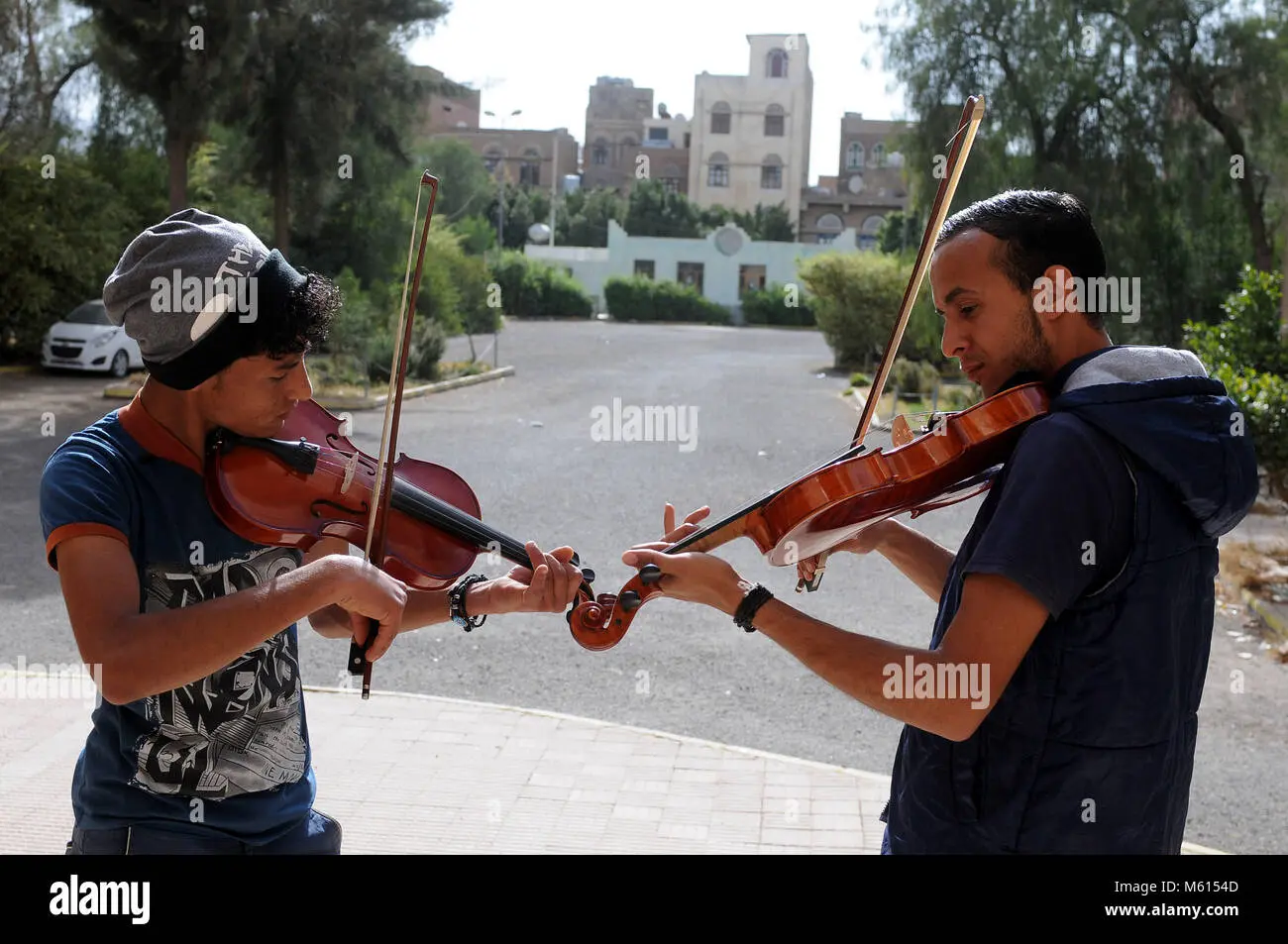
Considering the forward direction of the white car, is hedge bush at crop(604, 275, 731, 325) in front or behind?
behind

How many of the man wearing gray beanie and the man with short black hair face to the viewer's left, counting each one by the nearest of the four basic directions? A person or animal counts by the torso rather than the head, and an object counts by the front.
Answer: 1

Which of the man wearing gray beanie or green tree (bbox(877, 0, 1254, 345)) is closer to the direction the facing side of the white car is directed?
the man wearing gray beanie

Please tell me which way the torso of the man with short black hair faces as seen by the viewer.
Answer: to the viewer's left

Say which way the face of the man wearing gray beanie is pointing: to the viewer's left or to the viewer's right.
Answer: to the viewer's right

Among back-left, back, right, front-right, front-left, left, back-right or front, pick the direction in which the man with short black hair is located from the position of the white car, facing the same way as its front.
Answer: front-left

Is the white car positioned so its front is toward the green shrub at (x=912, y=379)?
no

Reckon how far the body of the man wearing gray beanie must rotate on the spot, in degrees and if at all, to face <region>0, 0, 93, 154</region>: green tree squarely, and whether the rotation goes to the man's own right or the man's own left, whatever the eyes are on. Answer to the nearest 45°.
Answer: approximately 135° to the man's own left

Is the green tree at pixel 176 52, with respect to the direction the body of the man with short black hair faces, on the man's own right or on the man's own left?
on the man's own right

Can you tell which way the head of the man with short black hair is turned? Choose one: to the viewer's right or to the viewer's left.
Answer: to the viewer's left

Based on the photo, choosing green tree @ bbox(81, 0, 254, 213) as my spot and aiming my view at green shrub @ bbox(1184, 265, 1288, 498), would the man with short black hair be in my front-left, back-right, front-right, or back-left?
front-right

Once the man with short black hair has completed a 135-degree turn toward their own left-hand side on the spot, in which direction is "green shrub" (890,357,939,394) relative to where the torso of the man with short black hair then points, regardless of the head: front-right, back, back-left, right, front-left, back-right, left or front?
back-left

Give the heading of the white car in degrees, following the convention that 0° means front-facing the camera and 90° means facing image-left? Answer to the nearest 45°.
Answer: approximately 45°

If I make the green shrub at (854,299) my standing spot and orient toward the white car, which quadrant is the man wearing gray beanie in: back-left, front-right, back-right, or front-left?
front-left

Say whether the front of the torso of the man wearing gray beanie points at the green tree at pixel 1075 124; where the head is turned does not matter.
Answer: no
